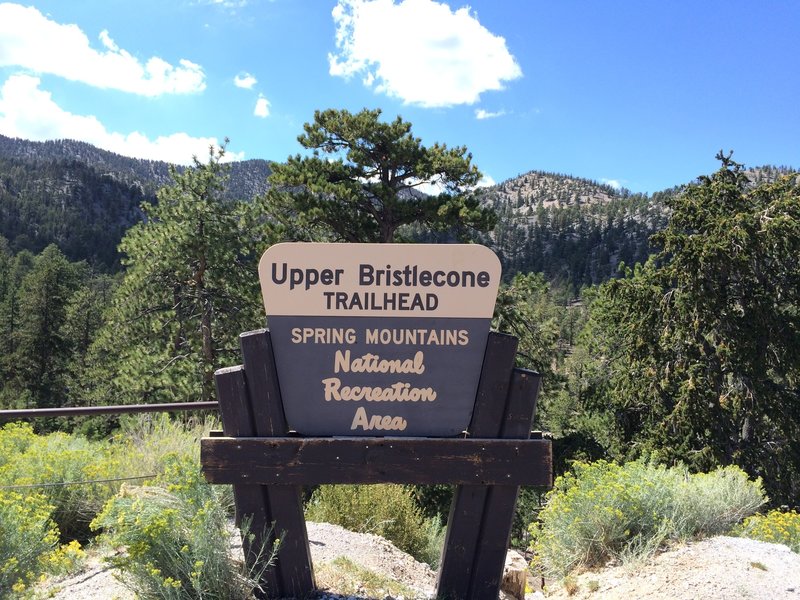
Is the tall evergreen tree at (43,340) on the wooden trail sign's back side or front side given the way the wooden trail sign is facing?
on the back side

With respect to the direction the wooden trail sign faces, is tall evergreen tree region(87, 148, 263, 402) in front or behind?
behind

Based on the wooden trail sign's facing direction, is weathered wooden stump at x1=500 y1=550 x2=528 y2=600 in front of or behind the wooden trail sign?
behind

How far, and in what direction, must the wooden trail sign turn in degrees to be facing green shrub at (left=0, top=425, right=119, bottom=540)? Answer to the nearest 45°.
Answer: approximately 135° to its right

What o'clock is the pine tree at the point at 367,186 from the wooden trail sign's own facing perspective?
The pine tree is roughly at 6 o'clock from the wooden trail sign.

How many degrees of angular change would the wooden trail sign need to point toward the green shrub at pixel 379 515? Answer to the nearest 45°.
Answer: approximately 180°

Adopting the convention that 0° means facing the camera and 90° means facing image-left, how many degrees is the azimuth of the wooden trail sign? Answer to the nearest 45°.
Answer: approximately 0°
